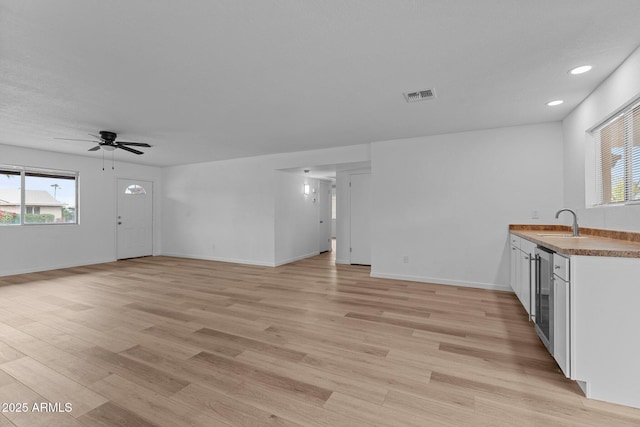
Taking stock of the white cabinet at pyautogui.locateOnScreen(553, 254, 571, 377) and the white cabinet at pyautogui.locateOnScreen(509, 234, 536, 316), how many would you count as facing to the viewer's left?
2

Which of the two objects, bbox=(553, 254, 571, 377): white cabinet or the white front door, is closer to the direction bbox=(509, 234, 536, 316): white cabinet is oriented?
the white front door

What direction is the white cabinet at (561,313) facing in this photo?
to the viewer's left

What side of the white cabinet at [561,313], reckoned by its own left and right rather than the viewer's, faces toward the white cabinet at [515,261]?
right

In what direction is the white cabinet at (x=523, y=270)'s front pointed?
to the viewer's left

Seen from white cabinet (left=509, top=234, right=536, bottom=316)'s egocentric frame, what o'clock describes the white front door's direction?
The white front door is roughly at 12 o'clock from the white cabinet.

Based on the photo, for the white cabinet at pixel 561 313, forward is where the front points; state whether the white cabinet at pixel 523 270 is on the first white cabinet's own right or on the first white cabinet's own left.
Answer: on the first white cabinet's own right
